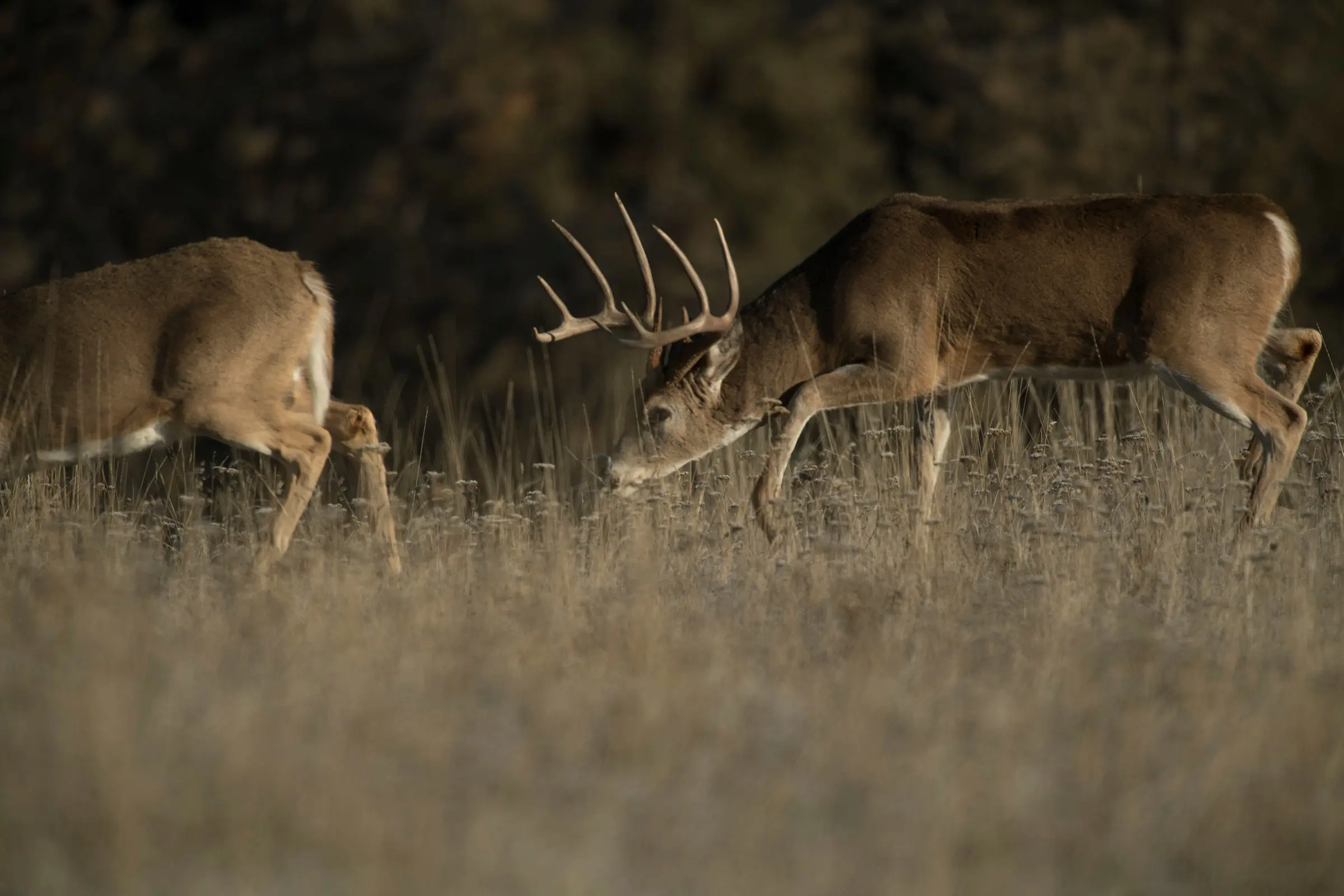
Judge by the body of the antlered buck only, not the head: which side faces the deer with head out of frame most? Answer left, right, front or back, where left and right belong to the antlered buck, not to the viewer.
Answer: front

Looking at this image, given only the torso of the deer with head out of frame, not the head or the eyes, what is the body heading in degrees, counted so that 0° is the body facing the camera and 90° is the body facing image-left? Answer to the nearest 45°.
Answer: approximately 90°

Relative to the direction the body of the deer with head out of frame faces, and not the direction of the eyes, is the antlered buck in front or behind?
behind

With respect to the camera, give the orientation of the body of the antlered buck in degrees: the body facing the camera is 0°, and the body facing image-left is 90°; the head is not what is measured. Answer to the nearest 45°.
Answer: approximately 90°

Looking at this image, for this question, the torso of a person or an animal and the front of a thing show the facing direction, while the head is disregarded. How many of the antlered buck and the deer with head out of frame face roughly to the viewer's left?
2

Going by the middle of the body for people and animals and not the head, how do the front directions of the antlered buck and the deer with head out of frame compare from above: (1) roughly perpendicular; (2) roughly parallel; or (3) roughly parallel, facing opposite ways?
roughly parallel
